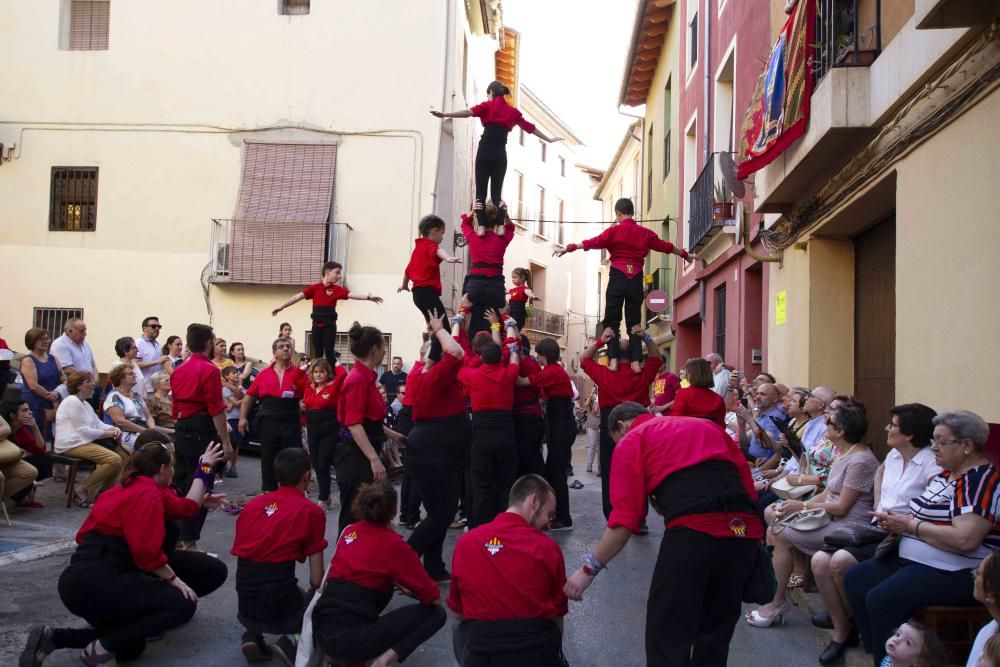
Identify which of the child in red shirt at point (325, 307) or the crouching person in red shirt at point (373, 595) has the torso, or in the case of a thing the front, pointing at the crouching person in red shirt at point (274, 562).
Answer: the child in red shirt

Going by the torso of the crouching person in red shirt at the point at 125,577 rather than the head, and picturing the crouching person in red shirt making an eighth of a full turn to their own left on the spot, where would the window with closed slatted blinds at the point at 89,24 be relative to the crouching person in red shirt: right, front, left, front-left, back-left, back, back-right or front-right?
front

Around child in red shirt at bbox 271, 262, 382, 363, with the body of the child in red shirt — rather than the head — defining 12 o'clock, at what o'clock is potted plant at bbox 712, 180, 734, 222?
The potted plant is roughly at 9 o'clock from the child in red shirt.

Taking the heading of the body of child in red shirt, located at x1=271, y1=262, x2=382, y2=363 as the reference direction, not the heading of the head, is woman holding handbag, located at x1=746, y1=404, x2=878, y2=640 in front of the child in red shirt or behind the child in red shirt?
in front

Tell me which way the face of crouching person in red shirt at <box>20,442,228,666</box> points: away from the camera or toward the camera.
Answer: away from the camera

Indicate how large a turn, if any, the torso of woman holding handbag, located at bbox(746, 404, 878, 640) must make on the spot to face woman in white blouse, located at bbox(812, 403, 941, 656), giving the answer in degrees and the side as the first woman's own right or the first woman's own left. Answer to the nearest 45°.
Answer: approximately 135° to the first woman's own left

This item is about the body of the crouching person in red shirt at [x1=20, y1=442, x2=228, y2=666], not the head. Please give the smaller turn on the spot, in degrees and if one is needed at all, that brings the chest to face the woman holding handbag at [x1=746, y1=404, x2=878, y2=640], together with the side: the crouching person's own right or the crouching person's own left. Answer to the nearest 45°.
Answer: approximately 45° to the crouching person's own right

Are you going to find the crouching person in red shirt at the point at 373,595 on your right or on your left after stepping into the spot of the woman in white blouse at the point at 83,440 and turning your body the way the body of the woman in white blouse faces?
on your right

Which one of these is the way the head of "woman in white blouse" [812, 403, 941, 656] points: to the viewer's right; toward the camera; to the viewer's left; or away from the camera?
to the viewer's left

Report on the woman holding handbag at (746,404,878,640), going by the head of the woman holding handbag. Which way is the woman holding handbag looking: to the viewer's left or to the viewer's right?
to the viewer's left

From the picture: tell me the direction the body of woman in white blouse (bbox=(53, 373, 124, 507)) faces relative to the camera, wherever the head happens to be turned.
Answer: to the viewer's right

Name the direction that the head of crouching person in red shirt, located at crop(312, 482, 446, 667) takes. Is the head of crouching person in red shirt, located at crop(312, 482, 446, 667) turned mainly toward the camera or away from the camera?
away from the camera

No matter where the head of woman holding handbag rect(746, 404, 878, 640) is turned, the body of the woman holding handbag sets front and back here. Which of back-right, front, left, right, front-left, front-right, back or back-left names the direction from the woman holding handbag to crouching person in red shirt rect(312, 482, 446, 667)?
front-left
